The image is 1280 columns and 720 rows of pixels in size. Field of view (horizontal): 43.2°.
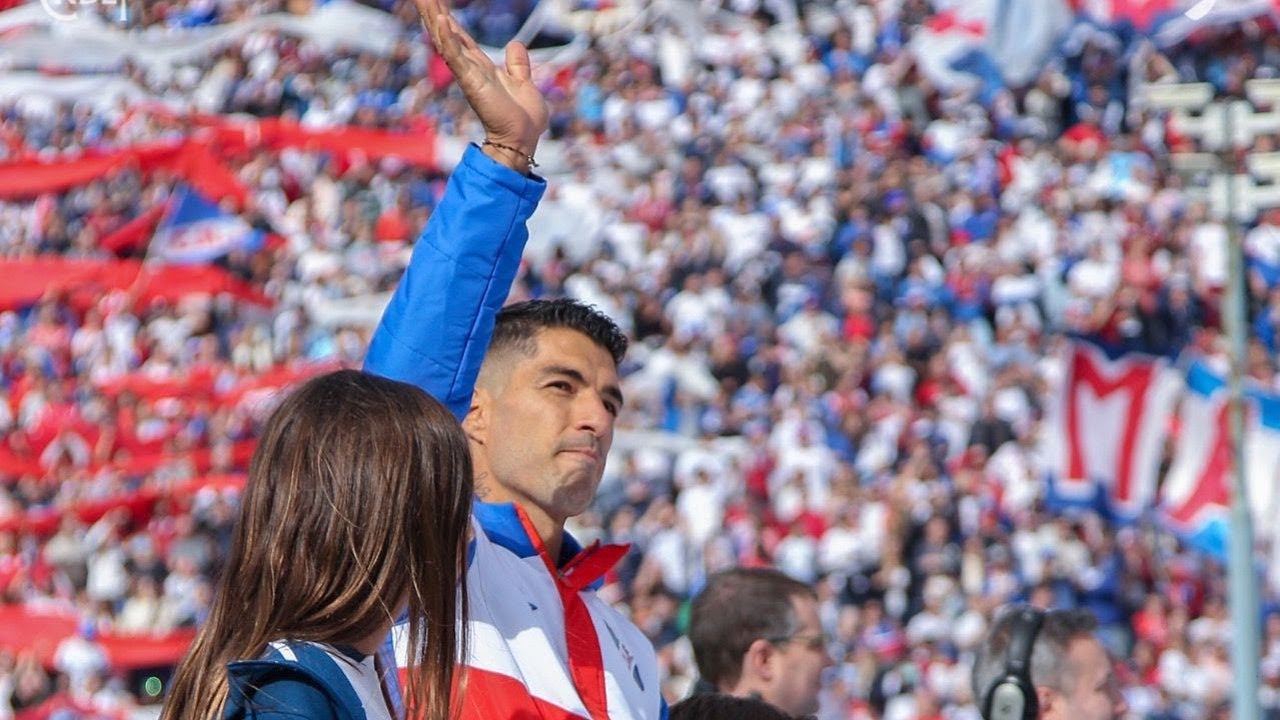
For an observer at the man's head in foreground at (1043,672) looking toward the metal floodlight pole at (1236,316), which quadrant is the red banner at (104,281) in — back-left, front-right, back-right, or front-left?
front-left

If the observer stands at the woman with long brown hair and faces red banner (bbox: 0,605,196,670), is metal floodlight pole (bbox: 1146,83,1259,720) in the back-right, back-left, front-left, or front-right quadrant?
front-right

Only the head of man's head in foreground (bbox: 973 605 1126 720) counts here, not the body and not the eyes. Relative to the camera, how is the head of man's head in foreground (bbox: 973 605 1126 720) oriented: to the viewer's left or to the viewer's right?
to the viewer's right
